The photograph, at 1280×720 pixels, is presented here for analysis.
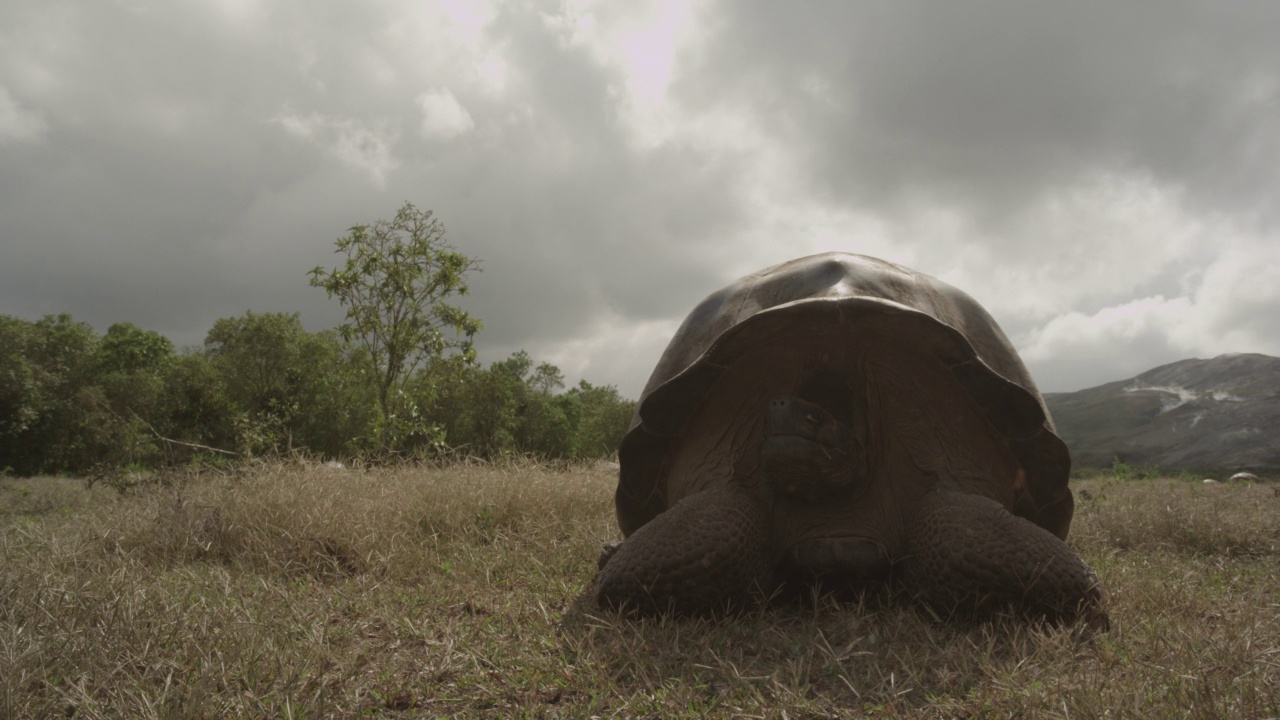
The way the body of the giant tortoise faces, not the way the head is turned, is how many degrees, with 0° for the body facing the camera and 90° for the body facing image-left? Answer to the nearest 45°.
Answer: approximately 0°
